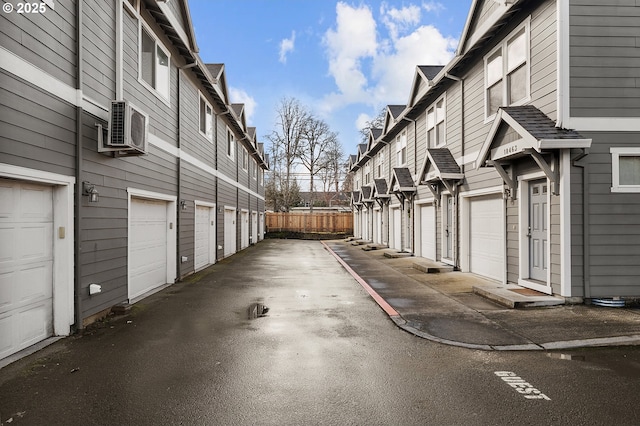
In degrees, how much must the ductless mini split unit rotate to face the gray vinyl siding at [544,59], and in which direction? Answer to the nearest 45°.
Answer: approximately 45° to its left

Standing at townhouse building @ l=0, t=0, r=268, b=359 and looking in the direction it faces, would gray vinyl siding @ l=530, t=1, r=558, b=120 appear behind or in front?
in front

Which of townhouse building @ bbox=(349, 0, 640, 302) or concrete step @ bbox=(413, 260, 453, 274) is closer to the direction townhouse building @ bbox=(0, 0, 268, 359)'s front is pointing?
the townhouse building

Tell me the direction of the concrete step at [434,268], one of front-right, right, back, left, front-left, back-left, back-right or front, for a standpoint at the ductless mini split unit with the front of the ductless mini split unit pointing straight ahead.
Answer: front-left

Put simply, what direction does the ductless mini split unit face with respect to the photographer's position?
facing the viewer and to the right of the viewer

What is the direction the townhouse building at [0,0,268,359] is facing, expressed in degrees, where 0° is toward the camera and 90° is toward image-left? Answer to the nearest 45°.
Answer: approximately 315°
